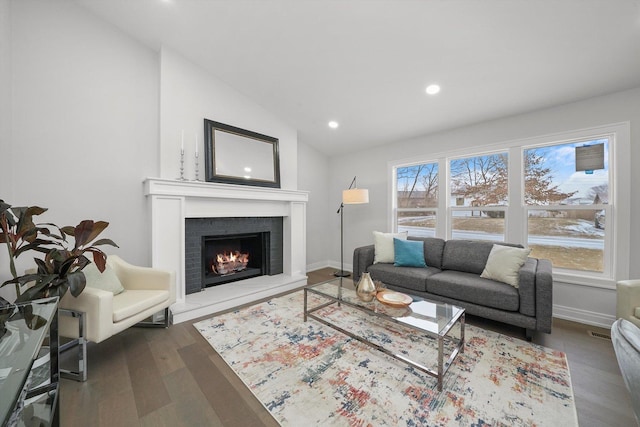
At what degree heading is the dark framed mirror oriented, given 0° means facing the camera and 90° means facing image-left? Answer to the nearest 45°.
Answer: approximately 315°

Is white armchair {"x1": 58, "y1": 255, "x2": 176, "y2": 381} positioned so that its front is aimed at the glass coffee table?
yes

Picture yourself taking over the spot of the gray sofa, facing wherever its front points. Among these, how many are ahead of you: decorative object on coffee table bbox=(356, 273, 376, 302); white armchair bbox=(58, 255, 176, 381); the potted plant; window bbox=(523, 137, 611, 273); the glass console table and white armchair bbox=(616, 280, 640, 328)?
4

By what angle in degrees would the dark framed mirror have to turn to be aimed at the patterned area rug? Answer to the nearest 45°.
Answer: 0° — it already faces it

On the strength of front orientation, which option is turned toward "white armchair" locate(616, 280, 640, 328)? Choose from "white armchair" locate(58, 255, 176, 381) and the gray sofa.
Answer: "white armchair" locate(58, 255, 176, 381)

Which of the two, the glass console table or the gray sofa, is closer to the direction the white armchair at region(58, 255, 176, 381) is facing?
the gray sofa
